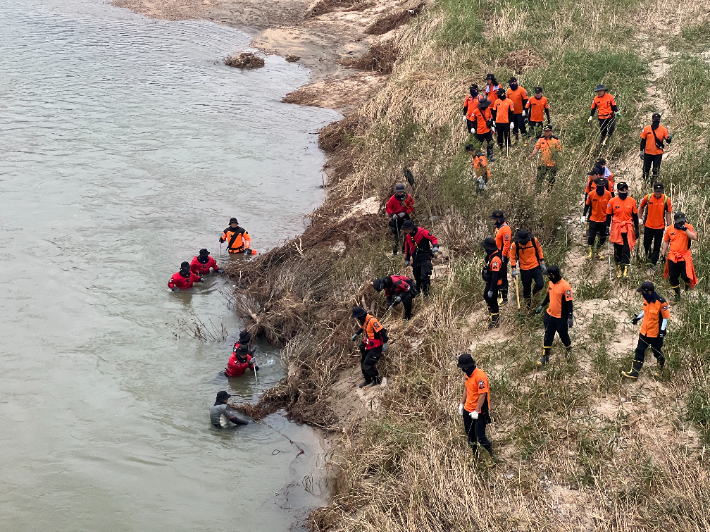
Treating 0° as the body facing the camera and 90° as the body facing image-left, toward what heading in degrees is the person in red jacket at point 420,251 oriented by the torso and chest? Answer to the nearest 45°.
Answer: approximately 45°

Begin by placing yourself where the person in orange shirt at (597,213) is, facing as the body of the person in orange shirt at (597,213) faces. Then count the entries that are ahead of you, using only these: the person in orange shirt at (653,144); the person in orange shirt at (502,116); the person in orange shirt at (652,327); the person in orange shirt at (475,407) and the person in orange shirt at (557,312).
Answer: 3

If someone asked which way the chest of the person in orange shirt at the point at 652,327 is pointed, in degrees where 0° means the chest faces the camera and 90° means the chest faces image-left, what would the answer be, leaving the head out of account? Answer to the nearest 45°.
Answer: approximately 45°

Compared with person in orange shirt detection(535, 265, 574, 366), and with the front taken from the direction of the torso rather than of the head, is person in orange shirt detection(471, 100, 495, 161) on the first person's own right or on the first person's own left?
on the first person's own right

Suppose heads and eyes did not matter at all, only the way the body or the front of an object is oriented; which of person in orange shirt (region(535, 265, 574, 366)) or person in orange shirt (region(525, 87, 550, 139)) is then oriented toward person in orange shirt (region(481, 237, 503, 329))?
person in orange shirt (region(525, 87, 550, 139))

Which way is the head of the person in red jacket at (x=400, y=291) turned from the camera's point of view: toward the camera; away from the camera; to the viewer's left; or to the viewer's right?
to the viewer's left
